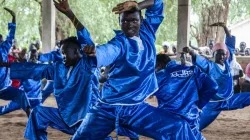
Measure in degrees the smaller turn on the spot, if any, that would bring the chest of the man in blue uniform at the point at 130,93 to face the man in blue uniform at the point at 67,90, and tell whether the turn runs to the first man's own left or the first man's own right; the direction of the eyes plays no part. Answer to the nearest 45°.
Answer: approximately 135° to the first man's own right

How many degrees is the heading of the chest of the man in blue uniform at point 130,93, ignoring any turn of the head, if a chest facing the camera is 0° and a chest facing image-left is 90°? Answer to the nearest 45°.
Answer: approximately 0°

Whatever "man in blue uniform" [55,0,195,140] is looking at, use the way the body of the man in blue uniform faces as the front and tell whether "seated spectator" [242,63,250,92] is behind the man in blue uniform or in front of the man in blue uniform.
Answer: behind
